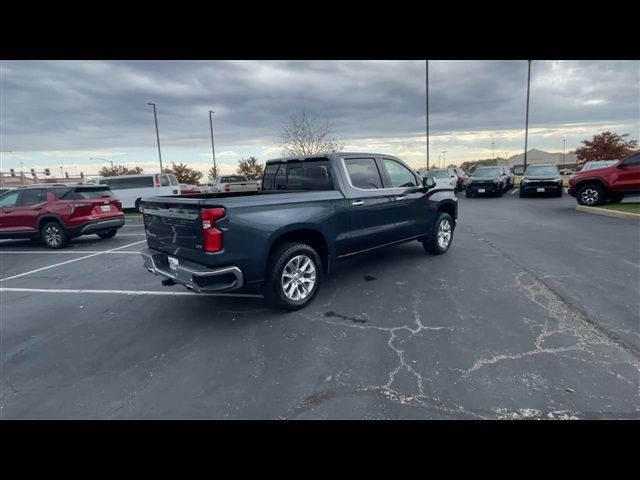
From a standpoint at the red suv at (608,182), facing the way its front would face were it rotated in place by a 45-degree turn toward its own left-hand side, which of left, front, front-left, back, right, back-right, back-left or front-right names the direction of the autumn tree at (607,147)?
back-right

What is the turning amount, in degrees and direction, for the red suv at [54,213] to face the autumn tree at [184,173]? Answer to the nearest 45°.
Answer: approximately 45° to its right

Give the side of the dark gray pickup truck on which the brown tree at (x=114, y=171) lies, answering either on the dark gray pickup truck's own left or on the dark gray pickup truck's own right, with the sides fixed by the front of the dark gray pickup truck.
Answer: on the dark gray pickup truck's own left

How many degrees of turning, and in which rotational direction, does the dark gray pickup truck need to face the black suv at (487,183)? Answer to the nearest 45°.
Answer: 0° — it already faces it

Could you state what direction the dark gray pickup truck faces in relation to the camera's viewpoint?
facing away from the viewer and to the right of the viewer

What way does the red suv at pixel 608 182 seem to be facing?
to the viewer's left

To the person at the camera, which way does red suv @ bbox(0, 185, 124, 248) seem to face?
facing away from the viewer and to the left of the viewer

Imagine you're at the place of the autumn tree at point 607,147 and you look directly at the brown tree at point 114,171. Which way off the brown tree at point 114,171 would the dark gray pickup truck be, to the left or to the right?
left

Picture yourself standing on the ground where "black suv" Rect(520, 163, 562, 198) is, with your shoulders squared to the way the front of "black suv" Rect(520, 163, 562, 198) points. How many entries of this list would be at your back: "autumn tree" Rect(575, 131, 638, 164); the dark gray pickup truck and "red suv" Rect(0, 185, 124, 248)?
1

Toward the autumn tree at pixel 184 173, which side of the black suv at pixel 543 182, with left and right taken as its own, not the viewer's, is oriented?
right

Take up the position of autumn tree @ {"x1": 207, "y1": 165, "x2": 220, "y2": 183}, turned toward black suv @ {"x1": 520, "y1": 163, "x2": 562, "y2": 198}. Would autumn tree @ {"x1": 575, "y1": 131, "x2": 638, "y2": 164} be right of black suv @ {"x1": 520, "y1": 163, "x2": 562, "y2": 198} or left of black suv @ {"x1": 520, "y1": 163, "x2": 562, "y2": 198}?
left

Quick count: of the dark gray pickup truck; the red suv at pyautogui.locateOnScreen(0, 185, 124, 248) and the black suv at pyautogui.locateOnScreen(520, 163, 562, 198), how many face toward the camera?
1
